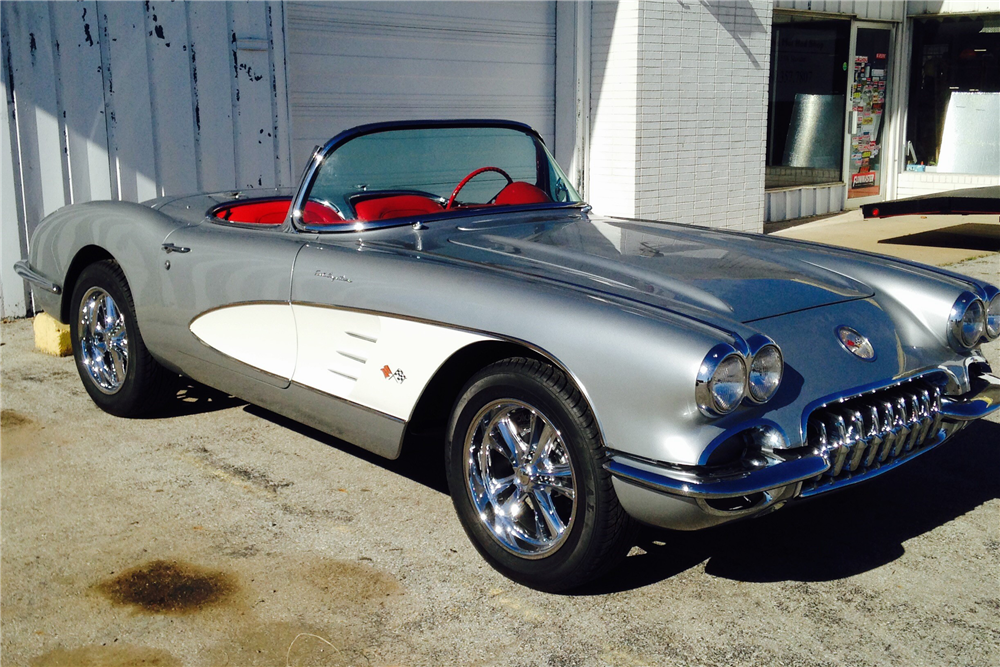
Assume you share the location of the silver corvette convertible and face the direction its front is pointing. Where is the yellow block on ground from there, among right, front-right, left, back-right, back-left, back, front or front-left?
back

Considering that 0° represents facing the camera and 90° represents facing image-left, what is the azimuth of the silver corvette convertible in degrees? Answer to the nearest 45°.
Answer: approximately 315°
